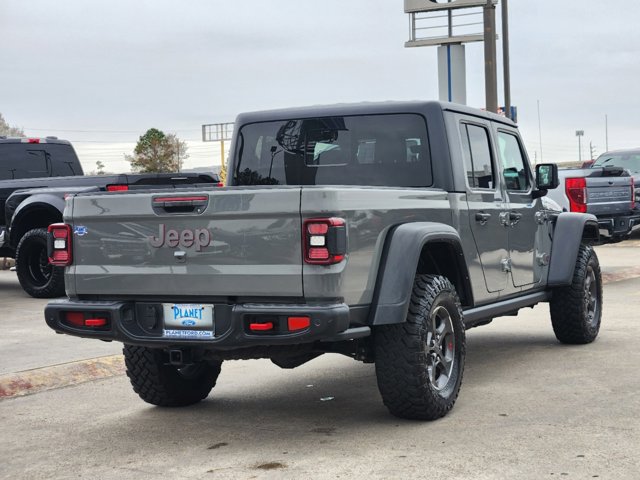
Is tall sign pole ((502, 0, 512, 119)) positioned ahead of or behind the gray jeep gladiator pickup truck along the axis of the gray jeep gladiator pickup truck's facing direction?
ahead

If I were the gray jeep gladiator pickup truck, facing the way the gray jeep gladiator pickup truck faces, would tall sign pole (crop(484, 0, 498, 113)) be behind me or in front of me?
in front

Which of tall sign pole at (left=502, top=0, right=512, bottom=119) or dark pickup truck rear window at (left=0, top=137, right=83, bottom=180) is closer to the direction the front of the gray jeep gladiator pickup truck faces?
the tall sign pole

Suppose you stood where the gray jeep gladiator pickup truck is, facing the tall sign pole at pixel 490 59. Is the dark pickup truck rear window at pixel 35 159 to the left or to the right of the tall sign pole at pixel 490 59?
left

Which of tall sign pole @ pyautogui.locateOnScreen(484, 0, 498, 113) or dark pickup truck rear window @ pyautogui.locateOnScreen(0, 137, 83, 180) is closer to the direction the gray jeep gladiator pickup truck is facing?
the tall sign pole

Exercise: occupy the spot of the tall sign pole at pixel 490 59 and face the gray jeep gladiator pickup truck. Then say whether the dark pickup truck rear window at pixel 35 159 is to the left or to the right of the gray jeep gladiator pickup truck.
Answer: right

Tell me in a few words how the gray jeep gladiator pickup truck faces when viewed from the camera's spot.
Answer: facing away from the viewer and to the right of the viewer

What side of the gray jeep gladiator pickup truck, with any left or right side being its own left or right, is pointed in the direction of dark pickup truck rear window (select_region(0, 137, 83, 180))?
left
